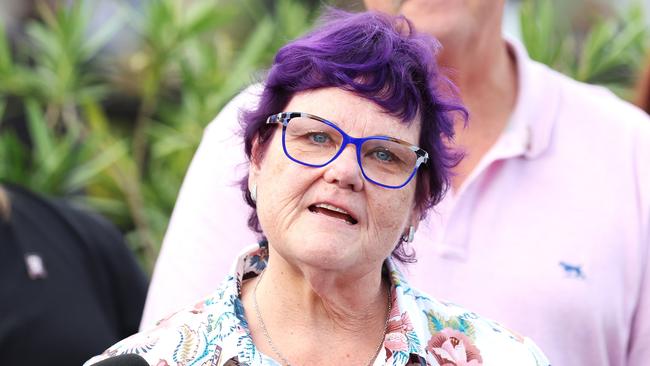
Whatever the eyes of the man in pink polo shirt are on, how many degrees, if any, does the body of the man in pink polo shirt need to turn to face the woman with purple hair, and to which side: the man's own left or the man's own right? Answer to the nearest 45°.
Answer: approximately 45° to the man's own right

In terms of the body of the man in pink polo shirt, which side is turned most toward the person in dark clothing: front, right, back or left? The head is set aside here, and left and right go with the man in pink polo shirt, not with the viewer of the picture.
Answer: right

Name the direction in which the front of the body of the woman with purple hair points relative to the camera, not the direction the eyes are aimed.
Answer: toward the camera

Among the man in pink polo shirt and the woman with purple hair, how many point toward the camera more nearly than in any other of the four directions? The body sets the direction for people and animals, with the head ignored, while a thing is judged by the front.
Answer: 2

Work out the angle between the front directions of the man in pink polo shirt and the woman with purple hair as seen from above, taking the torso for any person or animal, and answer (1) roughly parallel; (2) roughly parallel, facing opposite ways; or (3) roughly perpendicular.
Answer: roughly parallel

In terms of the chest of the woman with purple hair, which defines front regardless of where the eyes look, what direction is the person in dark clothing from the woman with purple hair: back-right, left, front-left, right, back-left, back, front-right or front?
back-right

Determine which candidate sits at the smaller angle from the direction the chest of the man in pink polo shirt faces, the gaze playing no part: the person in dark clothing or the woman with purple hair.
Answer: the woman with purple hair

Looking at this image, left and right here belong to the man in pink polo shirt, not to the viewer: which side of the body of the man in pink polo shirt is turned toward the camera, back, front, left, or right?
front
